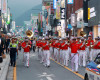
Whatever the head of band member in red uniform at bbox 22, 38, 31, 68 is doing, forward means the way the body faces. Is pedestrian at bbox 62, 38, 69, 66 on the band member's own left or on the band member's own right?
on the band member's own left

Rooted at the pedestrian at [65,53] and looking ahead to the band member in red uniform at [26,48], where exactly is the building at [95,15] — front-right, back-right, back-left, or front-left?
back-right

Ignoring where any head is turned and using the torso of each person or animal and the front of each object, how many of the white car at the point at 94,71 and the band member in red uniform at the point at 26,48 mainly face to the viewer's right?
0

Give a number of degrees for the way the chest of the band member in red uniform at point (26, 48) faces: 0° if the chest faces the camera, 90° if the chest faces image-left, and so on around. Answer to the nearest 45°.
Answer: approximately 0°

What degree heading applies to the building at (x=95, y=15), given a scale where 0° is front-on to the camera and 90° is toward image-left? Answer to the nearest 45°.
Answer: approximately 45°

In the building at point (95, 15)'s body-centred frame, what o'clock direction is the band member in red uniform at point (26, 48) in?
The band member in red uniform is roughly at 11 o'clock from the building.

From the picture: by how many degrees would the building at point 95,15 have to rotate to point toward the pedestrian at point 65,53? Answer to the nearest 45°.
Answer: approximately 45° to its left

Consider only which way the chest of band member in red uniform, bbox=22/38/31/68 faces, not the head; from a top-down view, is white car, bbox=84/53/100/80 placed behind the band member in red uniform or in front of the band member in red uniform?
in front

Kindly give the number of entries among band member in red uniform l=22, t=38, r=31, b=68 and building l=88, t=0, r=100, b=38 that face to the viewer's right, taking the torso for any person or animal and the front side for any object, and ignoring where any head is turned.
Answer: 0
